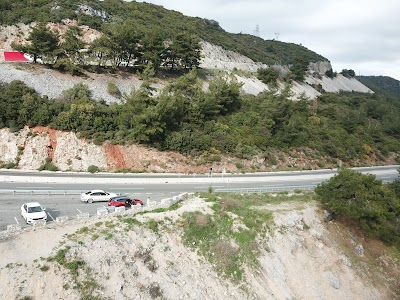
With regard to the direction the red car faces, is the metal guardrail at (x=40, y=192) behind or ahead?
behind

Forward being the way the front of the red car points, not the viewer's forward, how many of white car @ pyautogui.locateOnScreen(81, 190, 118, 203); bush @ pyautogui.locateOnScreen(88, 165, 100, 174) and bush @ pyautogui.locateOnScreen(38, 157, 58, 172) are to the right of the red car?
0

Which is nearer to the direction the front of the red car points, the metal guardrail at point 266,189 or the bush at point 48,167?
the metal guardrail

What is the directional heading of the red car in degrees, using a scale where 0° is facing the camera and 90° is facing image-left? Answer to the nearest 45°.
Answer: approximately 270°

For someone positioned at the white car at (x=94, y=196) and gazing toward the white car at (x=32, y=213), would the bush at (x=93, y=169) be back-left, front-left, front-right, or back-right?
back-right

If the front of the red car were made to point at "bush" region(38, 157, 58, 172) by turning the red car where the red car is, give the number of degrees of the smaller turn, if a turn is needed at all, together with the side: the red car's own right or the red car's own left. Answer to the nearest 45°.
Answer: approximately 135° to the red car's own left
